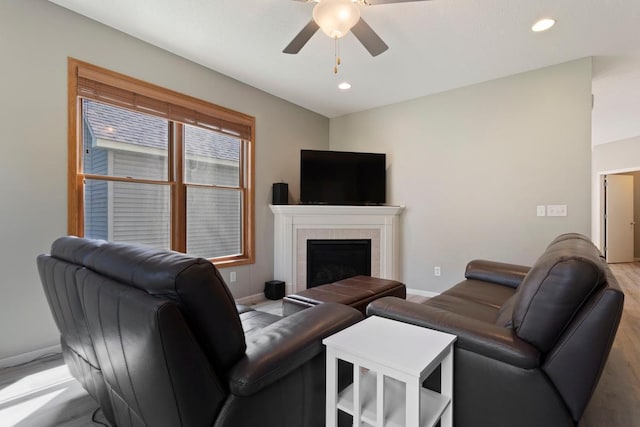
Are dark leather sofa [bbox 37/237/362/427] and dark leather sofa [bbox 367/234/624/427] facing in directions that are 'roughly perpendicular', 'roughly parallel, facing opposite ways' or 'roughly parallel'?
roughly perpendicular

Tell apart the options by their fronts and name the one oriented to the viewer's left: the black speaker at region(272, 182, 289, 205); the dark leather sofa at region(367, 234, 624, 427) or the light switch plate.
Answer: the dark leather sofa

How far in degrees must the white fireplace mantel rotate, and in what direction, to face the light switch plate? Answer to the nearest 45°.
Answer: approximately 90° to its left

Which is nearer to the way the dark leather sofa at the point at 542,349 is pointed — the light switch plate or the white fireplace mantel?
the white fireplace mantel

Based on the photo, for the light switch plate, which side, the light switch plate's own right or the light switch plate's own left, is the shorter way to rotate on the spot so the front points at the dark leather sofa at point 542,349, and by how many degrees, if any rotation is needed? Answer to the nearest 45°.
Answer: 0° — it already faces it

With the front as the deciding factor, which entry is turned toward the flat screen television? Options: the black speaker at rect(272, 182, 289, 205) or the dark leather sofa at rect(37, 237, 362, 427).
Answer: the dark leather sofa

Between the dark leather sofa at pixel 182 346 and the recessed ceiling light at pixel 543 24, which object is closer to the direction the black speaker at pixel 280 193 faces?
the dark leather sofa

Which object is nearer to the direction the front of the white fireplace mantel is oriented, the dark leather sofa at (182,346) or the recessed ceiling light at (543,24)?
the dark leather sofa

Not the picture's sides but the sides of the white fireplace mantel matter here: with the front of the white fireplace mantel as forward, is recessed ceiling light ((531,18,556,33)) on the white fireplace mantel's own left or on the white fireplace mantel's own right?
on the white fireplace mantel's own left

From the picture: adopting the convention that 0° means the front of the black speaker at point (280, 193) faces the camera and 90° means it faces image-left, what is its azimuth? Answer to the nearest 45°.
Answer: approximately 0°

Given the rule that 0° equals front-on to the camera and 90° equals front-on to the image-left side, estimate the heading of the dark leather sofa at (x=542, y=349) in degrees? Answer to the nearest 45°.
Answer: approximately 90°
